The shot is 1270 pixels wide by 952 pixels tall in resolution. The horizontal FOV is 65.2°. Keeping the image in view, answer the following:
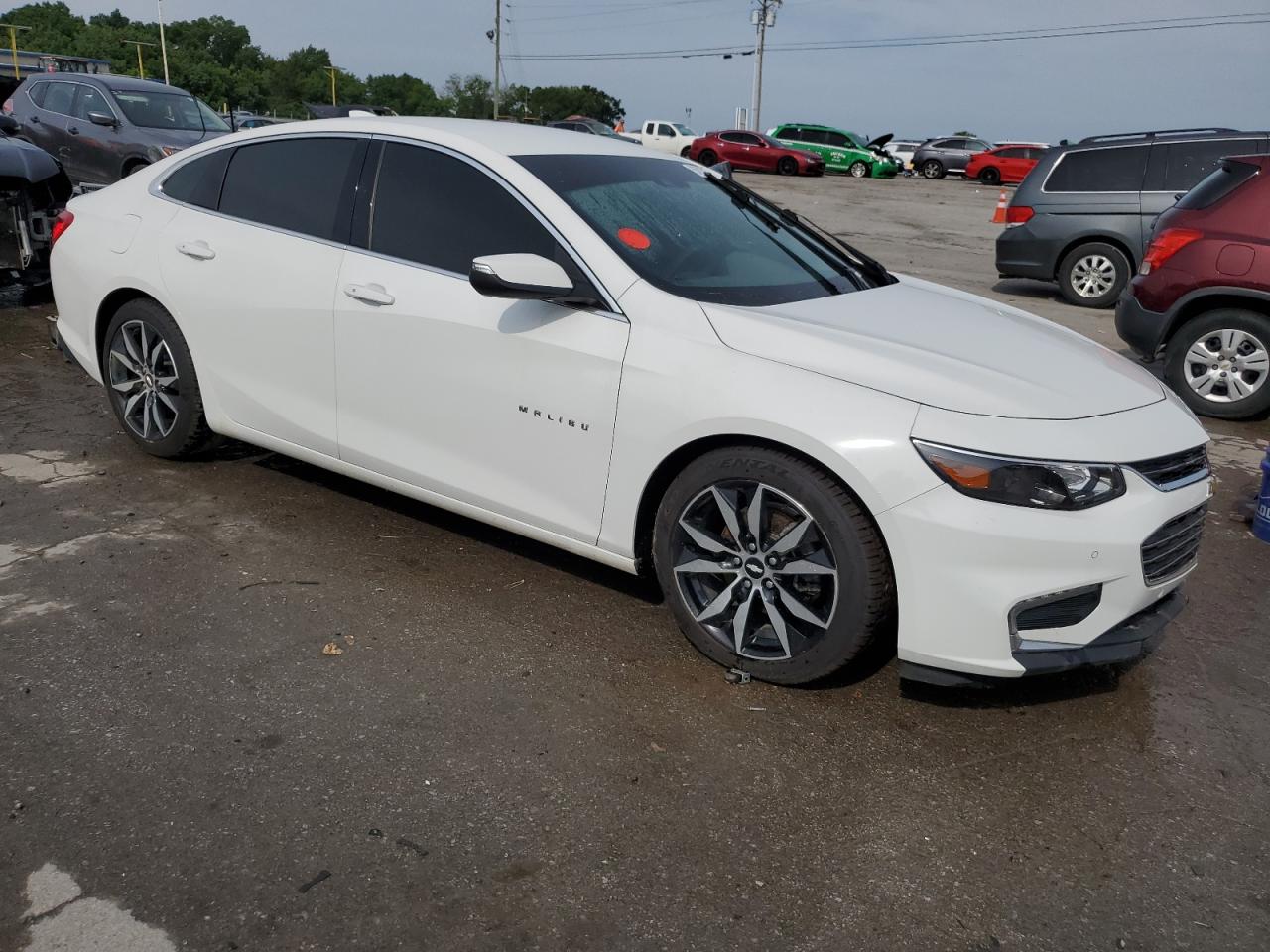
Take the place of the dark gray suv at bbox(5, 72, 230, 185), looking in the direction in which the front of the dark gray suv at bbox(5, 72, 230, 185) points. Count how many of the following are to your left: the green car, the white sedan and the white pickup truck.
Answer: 2

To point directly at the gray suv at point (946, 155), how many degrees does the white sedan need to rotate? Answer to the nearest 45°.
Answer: approximately 135° to its left

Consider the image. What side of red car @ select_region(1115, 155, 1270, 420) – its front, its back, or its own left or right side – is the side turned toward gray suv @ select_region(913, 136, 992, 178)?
left

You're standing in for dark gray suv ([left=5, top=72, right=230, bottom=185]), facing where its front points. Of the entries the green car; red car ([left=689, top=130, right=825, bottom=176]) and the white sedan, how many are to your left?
2

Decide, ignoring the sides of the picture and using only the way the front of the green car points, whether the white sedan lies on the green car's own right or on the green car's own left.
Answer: on the green car's own right

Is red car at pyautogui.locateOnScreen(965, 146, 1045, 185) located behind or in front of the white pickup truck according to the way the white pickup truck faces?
in front

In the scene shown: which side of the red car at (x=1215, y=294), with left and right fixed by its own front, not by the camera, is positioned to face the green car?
left

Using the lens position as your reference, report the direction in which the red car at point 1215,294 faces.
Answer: facing to the right of the viewer

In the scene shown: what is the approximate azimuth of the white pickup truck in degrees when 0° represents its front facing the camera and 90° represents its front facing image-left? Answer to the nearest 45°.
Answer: approximately 315°
